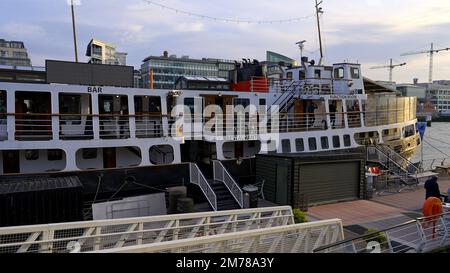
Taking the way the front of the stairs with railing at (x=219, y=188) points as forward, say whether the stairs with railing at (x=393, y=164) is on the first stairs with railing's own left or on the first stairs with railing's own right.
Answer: on the first stairs with railing's own left

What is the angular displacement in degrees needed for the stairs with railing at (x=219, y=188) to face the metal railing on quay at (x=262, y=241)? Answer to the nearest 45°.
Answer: approximately 45° to its right

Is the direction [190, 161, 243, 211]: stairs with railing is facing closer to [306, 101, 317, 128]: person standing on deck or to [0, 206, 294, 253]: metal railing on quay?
the metal railing on quay

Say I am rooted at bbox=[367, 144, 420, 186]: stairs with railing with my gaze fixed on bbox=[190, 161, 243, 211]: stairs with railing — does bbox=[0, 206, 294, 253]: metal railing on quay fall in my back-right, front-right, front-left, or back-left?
front-left

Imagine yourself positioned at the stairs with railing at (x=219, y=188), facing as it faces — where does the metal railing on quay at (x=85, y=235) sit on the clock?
The metal railing on quay is roughly at 2 o'clock from the stairs with railing.

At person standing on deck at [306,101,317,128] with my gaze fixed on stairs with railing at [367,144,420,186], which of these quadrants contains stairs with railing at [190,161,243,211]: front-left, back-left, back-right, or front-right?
back-right

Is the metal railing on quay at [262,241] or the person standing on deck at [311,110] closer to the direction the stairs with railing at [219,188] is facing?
the metal railing on quay

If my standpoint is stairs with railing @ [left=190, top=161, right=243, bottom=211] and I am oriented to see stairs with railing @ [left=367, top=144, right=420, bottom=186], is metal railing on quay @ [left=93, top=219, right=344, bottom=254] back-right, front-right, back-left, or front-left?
back-right

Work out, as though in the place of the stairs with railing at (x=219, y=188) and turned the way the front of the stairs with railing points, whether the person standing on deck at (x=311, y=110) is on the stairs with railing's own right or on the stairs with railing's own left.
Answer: on the stairs with railing's own left

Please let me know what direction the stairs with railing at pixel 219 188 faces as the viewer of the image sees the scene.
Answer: facing the viewer and to the right of the viewer
